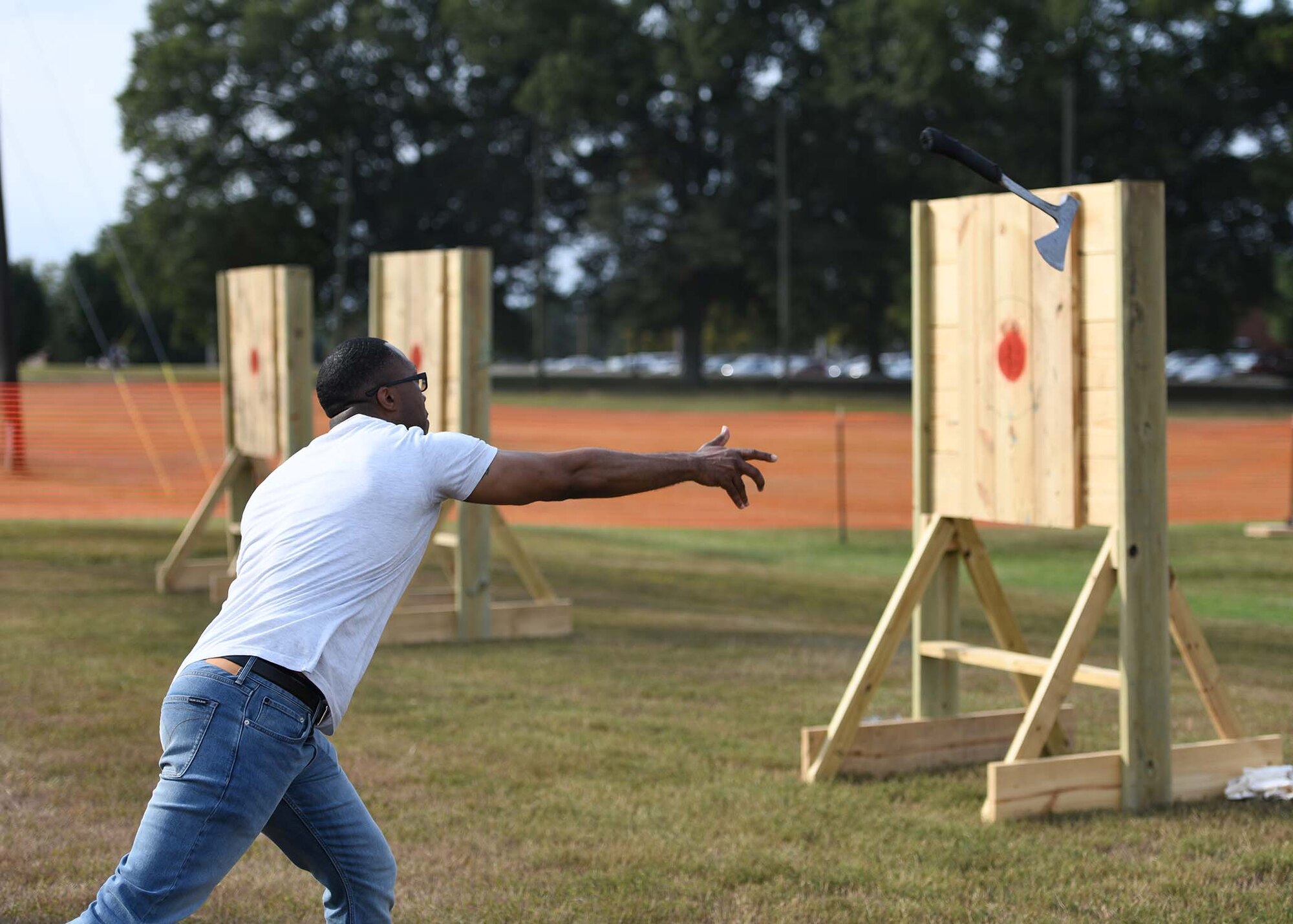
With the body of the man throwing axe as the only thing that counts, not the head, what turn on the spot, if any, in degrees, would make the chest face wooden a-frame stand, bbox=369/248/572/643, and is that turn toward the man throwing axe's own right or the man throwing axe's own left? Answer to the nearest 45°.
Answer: approximately 45° to the man throwing axe's own left

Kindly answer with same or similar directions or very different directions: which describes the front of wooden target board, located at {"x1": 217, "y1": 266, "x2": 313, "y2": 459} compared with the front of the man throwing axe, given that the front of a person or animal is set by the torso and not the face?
very different directions

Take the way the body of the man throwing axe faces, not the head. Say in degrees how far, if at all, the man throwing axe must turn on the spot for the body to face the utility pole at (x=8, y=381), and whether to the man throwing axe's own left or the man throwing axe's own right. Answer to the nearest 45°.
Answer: approximately 45° to the man throwing axe's own left

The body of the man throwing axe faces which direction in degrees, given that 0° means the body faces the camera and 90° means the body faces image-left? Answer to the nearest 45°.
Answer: approximately 225°

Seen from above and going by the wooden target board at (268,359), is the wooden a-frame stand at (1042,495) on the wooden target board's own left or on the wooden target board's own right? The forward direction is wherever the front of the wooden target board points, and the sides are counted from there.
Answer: on the wooden target board's own left

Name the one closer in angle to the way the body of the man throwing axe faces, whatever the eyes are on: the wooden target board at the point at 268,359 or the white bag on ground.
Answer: the white bag on ground
